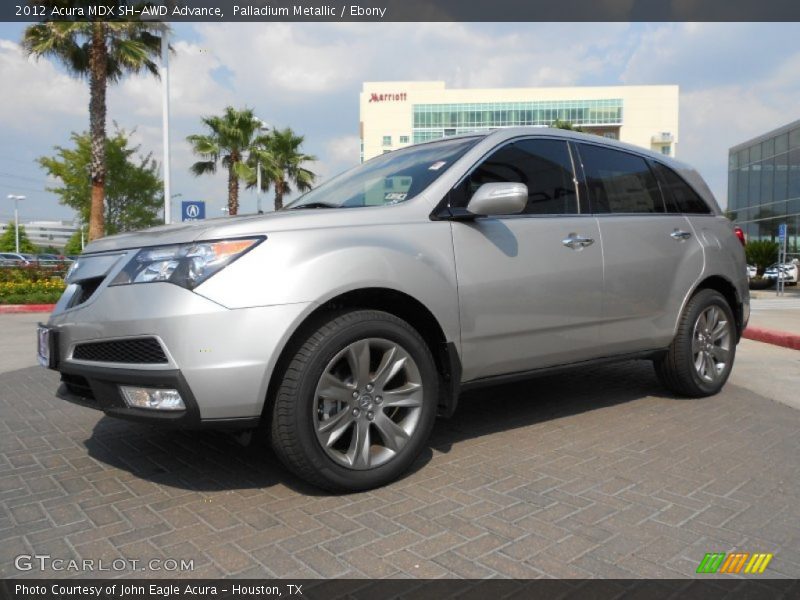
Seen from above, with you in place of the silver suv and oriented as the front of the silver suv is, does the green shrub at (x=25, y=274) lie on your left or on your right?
on your right

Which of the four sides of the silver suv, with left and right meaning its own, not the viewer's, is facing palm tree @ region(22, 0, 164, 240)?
right

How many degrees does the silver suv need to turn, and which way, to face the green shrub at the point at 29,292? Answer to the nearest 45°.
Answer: approximately 90° to its right

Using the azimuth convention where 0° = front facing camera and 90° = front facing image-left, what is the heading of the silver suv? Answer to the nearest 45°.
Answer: approximately 45°

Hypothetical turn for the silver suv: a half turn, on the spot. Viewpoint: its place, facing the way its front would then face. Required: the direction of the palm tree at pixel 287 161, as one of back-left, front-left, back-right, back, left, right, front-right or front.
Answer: front-left

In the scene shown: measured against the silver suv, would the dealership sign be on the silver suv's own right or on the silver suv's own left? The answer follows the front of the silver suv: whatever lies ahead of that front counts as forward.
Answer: on the silver suv's own right

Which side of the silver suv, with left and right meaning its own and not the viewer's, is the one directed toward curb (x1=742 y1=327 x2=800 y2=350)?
back

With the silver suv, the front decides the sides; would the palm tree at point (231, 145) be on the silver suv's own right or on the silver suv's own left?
on the silver suv's own right
